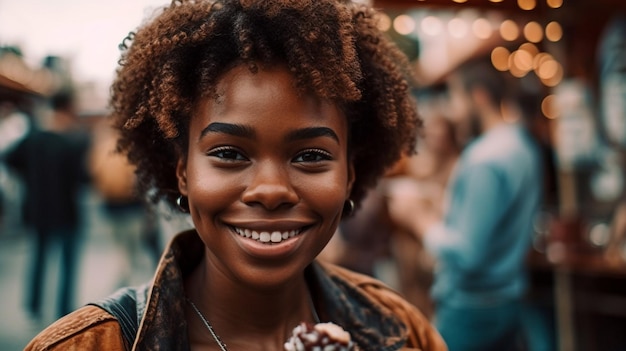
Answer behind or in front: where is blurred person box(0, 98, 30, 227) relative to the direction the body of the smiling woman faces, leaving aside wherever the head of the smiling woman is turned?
behind

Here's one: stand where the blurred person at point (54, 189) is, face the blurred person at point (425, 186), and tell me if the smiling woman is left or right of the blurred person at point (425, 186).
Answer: right

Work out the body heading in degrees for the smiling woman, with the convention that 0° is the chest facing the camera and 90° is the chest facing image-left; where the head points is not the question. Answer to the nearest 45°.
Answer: approximately 0°

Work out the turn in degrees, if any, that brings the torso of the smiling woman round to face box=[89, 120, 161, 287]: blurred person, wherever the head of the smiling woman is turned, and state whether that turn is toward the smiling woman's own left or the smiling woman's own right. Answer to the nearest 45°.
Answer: approximately 180°

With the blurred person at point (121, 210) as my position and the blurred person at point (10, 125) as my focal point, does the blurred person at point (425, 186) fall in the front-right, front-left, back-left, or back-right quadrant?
back-left

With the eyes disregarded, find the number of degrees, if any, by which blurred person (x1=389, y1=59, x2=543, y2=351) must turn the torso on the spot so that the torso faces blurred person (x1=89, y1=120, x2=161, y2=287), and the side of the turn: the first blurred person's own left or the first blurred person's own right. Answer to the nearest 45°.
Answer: approximately 45° to the first blurred person's own right

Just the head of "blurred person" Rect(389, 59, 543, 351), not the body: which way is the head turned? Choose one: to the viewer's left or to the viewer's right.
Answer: to the viewer's left

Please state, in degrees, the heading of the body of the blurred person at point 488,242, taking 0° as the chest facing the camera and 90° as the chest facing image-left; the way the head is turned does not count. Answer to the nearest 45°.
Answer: approximately 90°

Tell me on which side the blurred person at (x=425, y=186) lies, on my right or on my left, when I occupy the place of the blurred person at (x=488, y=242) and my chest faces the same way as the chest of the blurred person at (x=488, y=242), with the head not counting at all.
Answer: on my right

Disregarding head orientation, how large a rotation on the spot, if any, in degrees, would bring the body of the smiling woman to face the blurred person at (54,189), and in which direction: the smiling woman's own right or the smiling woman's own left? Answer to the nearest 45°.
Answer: approximately 180°
